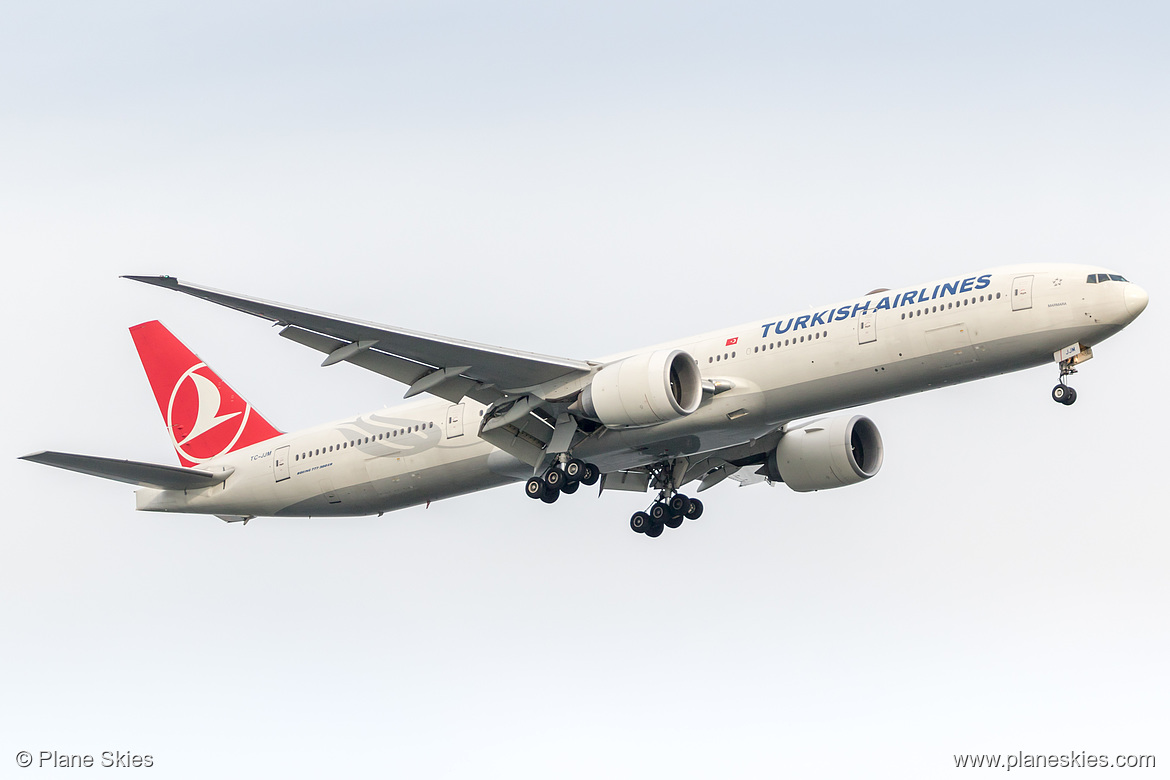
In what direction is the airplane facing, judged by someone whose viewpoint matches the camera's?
facing the viewer and to the right of the viewer
